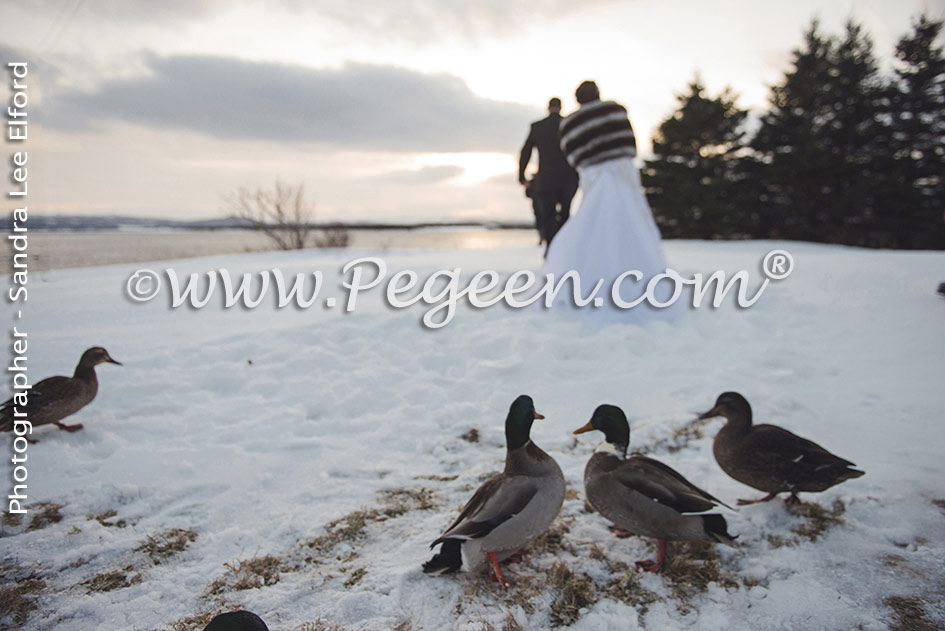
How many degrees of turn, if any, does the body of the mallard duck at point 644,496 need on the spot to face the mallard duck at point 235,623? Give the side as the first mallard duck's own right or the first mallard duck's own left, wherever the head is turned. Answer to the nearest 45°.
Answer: approximately 45° to the first mallard duck's own left

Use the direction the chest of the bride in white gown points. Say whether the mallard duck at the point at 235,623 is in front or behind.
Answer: behind

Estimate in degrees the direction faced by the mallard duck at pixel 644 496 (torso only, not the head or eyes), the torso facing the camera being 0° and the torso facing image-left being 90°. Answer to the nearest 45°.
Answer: approximately 90°

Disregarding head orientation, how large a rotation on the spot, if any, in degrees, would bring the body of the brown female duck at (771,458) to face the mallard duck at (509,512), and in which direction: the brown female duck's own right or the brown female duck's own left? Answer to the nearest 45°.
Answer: approximately 45° to the brown female duck's own left

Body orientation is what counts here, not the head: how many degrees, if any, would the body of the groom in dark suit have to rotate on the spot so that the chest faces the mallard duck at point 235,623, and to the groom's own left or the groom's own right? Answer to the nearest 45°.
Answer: approximately 180°

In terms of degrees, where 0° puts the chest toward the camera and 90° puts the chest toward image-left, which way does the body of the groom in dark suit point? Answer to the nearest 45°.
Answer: approximately 180°

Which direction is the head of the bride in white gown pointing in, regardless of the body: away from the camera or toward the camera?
away from the camera

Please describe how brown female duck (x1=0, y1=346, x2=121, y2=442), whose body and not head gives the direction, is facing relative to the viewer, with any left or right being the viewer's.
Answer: facing to the right of the viewer

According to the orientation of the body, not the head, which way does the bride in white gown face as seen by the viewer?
away from the camera

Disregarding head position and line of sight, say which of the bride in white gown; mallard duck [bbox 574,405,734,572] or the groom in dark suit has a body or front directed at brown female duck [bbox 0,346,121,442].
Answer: the mallard duck

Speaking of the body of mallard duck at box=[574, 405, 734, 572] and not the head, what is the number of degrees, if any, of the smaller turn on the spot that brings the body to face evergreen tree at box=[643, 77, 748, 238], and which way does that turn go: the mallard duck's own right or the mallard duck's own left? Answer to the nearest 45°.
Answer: approximately 90° to the mallard duck's own right

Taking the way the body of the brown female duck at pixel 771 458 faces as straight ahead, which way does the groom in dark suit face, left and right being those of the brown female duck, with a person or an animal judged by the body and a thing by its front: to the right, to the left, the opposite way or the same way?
to the right

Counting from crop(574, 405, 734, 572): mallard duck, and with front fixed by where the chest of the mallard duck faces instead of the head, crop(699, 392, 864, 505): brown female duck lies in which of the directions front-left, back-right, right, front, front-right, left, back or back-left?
back-right

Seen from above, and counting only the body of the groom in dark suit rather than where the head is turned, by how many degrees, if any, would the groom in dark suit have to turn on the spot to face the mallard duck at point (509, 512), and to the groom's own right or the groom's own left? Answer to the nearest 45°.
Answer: approximately 180°

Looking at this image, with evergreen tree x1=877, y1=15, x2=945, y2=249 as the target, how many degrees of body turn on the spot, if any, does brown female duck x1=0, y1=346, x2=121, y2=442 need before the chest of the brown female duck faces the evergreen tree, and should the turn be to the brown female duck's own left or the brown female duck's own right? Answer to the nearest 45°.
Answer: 0° — it already faces it

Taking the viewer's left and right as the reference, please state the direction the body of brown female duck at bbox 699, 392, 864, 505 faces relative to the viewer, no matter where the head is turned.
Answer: facing to the left of the viewer

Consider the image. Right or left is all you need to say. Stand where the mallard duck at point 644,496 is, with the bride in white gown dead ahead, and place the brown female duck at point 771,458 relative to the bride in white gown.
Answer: right
